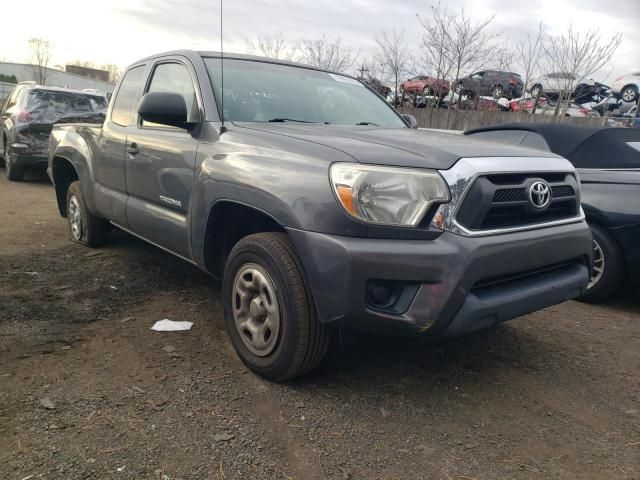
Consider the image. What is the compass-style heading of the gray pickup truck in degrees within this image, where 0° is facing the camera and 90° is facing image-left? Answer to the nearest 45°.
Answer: approximately 315°

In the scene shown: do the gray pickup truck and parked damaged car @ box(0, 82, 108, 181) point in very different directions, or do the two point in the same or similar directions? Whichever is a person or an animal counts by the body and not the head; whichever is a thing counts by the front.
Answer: very different directions

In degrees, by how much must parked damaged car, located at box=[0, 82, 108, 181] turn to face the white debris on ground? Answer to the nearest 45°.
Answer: approximately 135° to its left

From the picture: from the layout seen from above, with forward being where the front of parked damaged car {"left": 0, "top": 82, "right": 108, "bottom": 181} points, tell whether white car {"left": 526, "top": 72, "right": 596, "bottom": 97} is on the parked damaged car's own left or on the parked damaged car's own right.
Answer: on the parked damaged car's own right

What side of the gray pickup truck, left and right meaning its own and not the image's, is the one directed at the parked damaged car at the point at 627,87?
left

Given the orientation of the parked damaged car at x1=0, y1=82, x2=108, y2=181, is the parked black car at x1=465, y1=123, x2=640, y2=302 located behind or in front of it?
behind

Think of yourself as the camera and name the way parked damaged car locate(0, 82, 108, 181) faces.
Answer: facing away from the viewer and to the left of the viewer

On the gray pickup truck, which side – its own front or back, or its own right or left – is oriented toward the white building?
back
